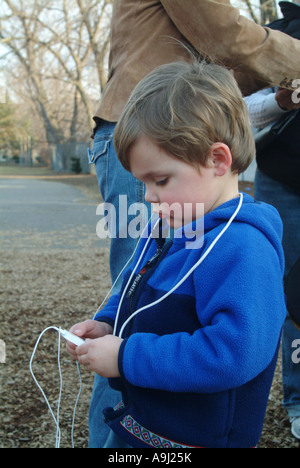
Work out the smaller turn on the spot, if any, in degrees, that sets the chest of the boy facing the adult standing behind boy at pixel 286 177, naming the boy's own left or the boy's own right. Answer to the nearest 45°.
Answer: approximately 90° to the boy's own right

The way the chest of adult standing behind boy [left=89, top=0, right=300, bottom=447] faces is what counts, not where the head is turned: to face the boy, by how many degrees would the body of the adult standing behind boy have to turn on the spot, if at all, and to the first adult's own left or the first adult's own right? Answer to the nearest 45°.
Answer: approximately 90° to the first adult's own right

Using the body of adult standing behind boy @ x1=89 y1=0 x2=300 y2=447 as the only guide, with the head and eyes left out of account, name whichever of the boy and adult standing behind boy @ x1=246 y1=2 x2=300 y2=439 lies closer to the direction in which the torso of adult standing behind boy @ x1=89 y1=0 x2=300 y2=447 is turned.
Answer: the adult standing behind boy

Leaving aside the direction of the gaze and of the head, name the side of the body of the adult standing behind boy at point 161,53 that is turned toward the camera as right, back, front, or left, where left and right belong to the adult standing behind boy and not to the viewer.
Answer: right

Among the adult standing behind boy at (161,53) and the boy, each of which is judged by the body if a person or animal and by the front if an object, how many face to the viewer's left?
1

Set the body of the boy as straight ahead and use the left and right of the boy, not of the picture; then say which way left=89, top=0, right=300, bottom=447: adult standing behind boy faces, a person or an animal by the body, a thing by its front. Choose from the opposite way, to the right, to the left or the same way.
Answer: the opposite way

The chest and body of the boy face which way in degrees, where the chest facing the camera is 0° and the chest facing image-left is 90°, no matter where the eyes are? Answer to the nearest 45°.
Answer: approximately 90°

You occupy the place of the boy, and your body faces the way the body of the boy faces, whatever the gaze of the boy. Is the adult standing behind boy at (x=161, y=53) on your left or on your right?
on your right

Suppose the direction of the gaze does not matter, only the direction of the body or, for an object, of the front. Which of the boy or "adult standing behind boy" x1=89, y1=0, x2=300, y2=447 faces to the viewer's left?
the boy
